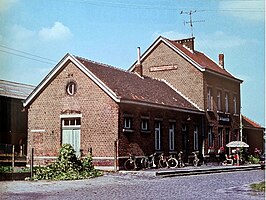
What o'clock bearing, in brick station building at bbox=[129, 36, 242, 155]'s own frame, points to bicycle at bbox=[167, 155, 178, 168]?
The bicycle is roughly at 2 o'clock from the brick station building.

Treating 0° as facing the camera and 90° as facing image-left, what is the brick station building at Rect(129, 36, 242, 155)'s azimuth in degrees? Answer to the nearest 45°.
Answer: approximately 315°

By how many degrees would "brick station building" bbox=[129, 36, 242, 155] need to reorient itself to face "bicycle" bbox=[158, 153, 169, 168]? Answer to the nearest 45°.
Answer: approximately 45° to its right

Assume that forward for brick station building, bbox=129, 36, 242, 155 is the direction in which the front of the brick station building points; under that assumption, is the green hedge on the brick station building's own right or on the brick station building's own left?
on the brick station building's own right

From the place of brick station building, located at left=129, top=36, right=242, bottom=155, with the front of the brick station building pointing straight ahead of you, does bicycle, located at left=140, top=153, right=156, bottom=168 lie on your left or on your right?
on your right
